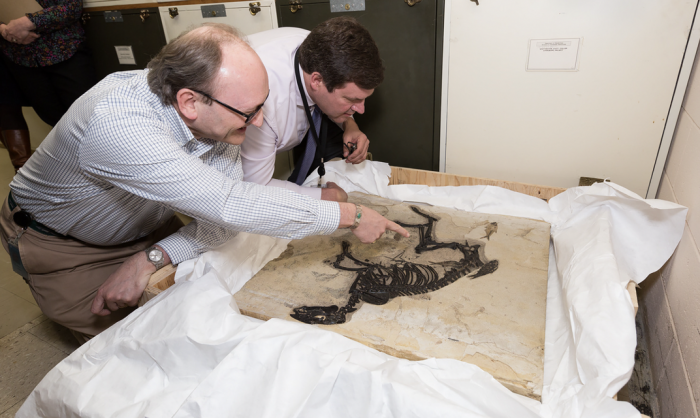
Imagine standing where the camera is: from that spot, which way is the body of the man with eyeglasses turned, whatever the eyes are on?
to the viewer's right

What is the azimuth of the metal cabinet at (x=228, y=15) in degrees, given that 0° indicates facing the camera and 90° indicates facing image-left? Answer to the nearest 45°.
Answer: approximately 0°

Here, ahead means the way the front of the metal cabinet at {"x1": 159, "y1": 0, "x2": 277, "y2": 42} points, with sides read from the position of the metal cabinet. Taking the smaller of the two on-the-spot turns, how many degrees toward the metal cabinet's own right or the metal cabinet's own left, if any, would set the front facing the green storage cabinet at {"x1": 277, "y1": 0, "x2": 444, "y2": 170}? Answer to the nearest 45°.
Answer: approximately 45° to the metal cabinet's own left

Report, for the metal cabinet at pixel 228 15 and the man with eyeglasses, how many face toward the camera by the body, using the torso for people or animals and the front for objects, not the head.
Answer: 1

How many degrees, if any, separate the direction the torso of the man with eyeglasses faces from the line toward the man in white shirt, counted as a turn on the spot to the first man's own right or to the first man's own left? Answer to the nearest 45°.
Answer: approximately 45° to the first man's own left

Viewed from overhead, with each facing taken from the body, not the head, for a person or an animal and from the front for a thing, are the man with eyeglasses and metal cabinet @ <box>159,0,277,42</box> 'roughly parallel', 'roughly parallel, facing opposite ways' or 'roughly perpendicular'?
roughly perpendicular

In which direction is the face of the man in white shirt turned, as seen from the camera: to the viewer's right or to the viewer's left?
to the viewer's right

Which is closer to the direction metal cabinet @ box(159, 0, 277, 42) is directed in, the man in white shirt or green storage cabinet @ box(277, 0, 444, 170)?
the man in white shirt

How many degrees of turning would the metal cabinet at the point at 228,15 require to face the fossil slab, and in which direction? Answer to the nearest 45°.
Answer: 0° — it already faces it

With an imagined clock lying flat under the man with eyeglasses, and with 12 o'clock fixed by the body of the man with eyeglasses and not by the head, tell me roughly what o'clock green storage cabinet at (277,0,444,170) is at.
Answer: The green storage cabinet is roughly at 11 o'clock from the man with eyeglasses.
